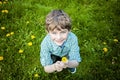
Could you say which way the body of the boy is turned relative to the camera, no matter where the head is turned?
toward the camera
